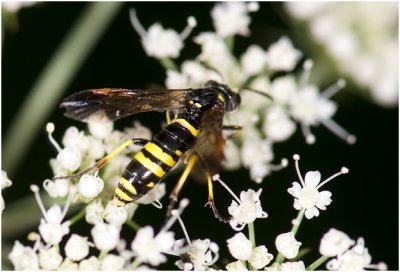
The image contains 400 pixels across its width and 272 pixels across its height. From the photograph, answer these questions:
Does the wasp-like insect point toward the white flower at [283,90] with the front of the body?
yes

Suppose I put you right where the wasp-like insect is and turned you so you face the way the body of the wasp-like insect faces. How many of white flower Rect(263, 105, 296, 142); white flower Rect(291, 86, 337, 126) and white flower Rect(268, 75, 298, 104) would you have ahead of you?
3

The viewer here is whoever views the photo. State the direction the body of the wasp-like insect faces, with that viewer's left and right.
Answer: facing away from the viewer and to the right of the viewer

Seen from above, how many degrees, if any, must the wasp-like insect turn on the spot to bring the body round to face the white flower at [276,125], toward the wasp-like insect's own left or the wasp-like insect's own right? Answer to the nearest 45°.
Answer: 0° — it already faces it

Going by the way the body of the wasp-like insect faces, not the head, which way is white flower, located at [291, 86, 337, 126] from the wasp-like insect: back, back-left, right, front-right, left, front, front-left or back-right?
front

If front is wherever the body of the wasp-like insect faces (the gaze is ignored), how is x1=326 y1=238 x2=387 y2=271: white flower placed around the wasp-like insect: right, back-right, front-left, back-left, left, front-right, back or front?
front-right
